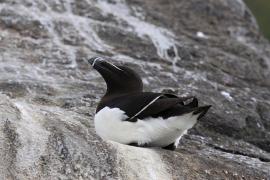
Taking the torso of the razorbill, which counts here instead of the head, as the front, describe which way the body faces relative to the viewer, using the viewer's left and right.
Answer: facing to the left of the viewer
